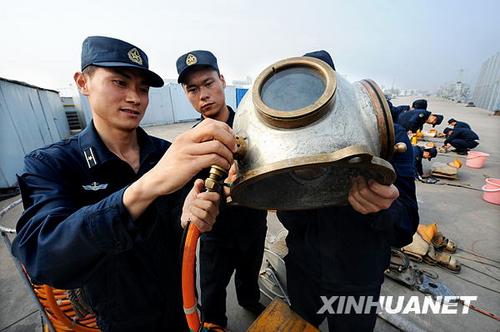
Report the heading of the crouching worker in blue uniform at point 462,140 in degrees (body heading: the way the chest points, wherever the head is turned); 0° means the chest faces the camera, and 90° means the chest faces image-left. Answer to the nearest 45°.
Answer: approximately 90°

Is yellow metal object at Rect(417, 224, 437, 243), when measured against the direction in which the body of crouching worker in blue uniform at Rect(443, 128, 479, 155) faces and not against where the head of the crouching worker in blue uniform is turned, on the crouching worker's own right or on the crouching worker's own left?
on the crouching worker's own left

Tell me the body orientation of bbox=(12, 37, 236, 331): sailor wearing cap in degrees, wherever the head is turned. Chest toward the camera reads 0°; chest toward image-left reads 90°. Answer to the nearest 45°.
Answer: approximately 315°

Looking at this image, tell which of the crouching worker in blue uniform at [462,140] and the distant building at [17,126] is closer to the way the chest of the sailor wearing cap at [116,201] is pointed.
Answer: the crouching worker in blue uniform
